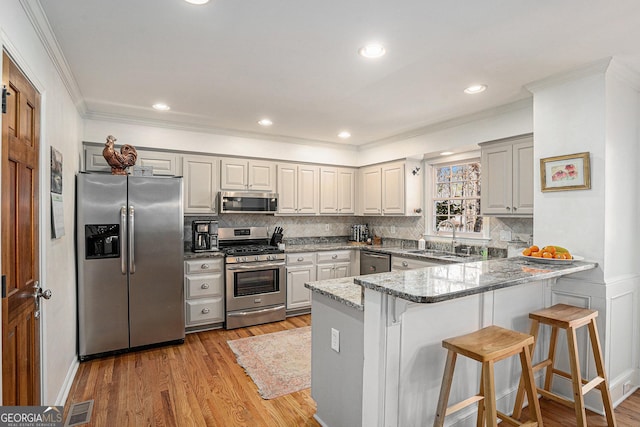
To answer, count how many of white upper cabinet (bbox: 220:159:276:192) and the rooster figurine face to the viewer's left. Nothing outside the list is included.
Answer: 1

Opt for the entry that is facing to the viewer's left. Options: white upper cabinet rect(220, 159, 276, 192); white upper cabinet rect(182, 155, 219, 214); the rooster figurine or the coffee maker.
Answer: the rooster figurine

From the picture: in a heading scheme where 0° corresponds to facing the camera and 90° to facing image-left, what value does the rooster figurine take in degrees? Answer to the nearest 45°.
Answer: approximately 90°

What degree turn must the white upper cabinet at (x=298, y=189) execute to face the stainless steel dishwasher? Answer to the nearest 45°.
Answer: approximately 90° to its left

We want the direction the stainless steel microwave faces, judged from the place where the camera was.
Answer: facing the viewer

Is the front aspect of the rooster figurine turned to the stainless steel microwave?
no

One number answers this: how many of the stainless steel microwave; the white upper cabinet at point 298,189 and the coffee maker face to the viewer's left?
0

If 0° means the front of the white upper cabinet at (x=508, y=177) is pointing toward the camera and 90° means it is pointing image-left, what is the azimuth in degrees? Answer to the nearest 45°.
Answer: approximately 45°

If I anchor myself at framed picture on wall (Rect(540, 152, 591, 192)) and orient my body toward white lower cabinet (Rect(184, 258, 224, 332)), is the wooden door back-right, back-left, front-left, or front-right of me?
front-left

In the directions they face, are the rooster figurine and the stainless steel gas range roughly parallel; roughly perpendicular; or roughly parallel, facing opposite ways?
roughly perpendicular

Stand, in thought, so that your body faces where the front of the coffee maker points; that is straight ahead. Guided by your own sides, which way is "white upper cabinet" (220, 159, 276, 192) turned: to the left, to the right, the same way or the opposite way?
the same way

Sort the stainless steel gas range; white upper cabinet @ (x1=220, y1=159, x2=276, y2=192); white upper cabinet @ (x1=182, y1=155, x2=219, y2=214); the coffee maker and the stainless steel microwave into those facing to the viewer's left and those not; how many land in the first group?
0

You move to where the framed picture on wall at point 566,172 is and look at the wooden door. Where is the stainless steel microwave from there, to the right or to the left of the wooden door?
right

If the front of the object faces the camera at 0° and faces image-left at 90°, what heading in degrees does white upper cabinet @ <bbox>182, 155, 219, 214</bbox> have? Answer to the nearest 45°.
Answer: approximately 0°

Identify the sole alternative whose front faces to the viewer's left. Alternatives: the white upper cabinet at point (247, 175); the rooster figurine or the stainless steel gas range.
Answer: the rooster figurine

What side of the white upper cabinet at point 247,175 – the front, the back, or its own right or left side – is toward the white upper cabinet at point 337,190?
left
